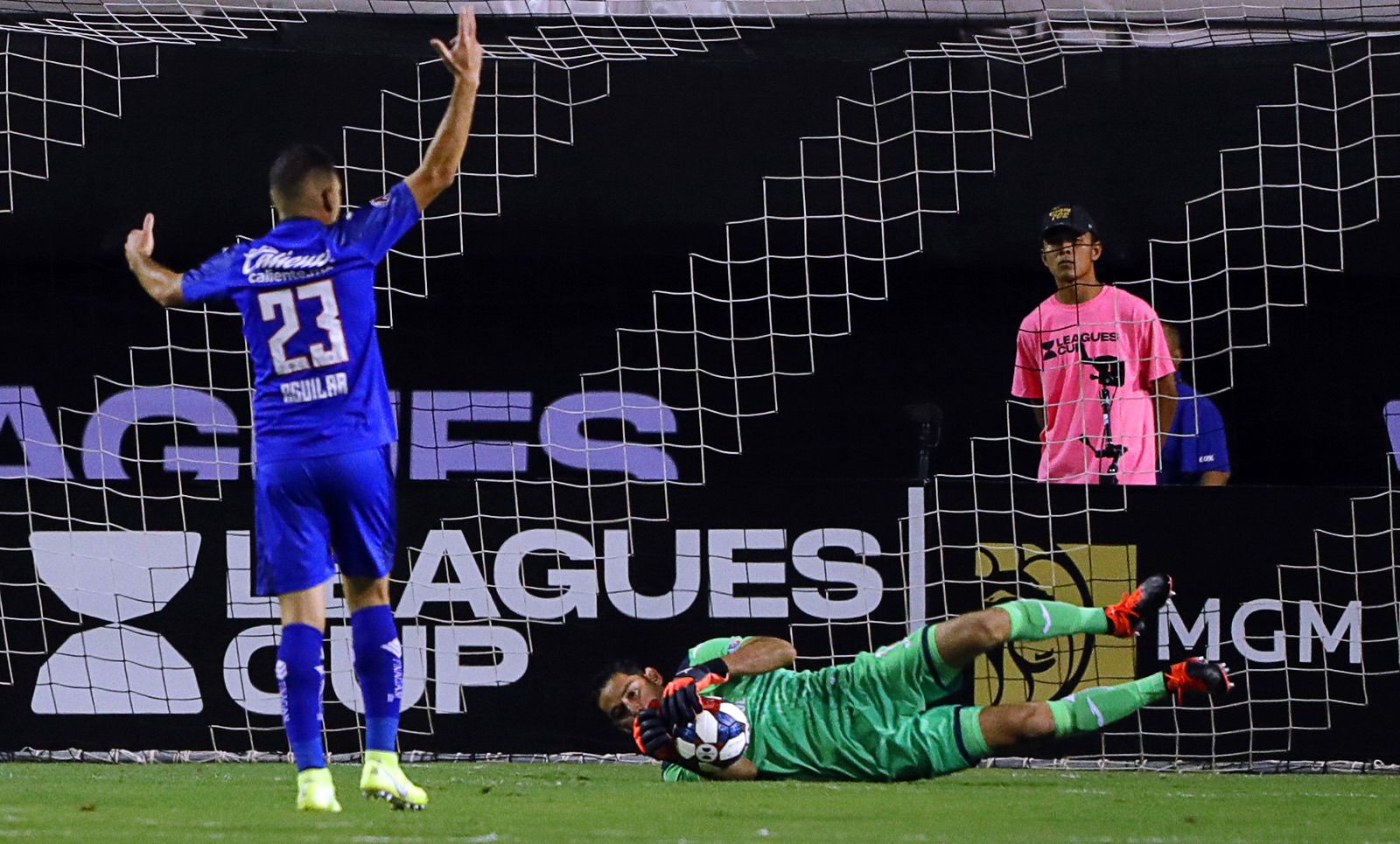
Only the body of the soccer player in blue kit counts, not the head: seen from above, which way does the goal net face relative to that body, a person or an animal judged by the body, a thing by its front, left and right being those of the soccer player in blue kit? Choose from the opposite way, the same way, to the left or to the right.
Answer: the opposite way

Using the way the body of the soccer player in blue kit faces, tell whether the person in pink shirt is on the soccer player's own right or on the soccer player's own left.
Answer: on the soccer player's own right

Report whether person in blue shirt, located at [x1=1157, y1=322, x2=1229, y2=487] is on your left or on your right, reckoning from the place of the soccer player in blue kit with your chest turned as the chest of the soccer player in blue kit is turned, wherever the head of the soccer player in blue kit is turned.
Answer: on your right

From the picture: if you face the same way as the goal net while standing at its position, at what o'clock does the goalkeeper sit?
The goalkeeper is roughly at 11 o'clock from the goal net.

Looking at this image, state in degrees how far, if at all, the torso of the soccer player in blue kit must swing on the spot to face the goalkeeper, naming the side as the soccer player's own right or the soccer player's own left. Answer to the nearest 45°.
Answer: approximately 45° to the soccer player's own right

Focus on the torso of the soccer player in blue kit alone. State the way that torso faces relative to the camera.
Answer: away from the camera

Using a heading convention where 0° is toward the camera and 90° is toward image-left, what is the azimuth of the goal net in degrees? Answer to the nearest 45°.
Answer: approximately 0°

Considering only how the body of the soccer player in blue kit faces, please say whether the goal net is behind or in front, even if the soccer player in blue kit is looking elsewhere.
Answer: in front

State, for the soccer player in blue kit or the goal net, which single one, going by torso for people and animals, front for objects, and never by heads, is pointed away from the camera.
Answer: the soccer player in blue kit

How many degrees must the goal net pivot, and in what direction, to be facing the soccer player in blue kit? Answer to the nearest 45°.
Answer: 0° — it already faces them

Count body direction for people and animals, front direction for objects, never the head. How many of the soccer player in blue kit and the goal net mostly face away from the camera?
1
